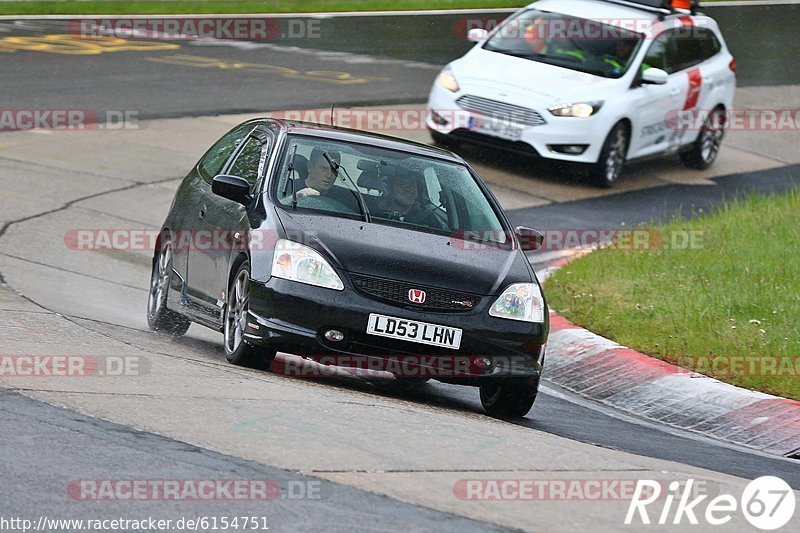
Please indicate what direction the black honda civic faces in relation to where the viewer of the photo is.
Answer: facing the viewer and to the right of the viewer

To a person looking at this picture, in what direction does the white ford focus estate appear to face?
facing the viewer and to the left of the viewer

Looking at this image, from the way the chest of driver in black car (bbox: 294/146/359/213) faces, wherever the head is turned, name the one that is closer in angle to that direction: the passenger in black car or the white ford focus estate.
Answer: the passenger in black car

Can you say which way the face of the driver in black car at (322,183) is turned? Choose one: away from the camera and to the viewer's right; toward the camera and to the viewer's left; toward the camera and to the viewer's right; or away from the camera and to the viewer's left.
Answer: toward the camera and to the viewer's right

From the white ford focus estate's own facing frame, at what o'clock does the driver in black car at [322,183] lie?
The driver in black car is roughly at 11 o'clock from the white ford focus estate.

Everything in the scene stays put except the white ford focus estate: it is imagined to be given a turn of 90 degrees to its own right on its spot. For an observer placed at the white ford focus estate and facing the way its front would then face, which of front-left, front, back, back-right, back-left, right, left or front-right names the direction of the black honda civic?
back-left

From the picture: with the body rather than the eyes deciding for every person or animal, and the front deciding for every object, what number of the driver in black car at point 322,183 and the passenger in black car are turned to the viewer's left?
0

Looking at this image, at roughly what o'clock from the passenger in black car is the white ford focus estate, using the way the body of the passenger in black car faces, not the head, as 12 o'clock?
The white ford focus estate is roughly at 8 o'clock from the passenger in black car.
